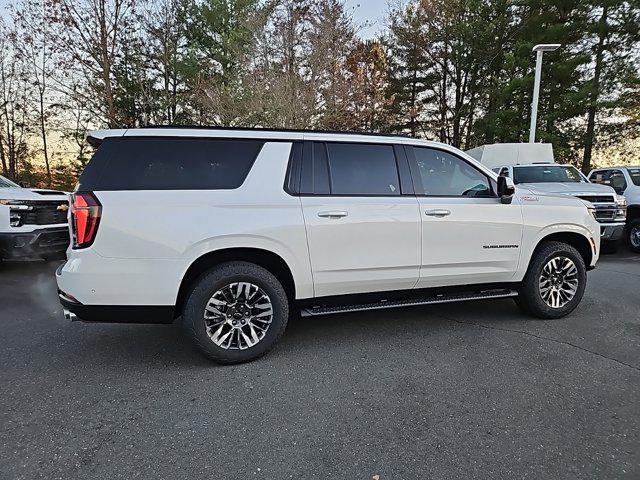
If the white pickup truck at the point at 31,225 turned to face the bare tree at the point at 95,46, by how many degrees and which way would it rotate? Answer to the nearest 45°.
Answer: approximately 135° to its left

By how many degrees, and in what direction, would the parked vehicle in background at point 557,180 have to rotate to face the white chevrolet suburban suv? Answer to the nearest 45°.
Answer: approximately 45° to its right

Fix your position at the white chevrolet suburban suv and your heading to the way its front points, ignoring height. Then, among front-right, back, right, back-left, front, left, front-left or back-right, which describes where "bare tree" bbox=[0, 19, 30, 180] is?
back-left

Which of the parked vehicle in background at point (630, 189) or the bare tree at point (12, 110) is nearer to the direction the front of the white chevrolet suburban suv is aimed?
the parked vehicle in background

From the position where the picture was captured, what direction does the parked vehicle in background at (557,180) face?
facing the viewer and to the right of the viewer

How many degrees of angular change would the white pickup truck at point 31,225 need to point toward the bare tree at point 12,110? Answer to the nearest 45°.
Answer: approximately 135° to its left

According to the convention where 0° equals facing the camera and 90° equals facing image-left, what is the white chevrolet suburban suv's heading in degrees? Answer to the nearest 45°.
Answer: approximately 270°

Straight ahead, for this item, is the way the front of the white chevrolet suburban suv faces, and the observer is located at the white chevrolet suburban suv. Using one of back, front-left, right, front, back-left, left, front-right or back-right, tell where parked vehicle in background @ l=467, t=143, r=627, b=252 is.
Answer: front-left

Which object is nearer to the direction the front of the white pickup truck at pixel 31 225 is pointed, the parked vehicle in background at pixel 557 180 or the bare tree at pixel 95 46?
the parked vehicle in background

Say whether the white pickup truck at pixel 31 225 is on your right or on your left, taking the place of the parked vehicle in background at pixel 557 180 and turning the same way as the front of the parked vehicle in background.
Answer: on your right

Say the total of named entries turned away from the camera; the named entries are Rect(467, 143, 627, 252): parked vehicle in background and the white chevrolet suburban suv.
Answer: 0

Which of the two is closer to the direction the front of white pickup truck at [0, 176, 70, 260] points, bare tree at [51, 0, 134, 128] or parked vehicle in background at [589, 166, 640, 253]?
the parked vehicle in background

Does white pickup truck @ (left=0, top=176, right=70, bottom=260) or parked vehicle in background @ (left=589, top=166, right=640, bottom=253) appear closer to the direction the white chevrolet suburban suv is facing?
the parked vehicle in background
